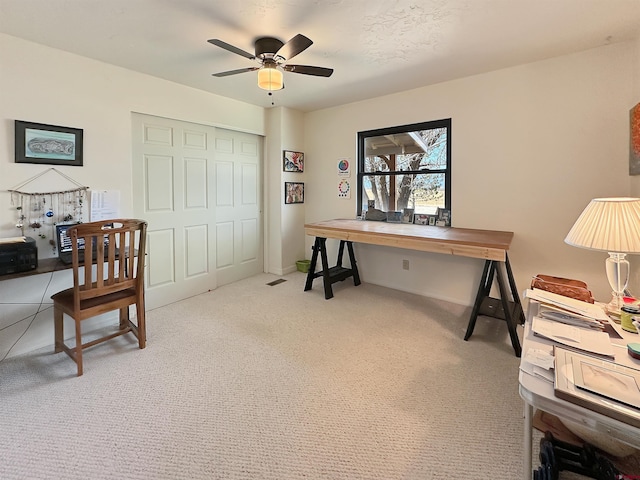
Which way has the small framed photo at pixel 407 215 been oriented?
toward the camera

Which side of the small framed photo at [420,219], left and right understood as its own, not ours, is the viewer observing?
front

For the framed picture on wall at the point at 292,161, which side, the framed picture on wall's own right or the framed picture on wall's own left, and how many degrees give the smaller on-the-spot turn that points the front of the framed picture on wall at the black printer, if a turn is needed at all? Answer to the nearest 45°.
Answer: approximately 90° to the framed picture on wall's own right

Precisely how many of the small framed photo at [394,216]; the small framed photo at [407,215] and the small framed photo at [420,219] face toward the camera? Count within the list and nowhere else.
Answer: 3

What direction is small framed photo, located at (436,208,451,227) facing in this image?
toward the camera

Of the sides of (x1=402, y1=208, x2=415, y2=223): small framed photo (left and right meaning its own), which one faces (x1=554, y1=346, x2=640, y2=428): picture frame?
front

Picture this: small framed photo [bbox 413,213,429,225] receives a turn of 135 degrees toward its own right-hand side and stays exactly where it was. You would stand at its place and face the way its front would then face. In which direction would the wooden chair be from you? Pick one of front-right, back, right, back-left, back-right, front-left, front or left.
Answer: left

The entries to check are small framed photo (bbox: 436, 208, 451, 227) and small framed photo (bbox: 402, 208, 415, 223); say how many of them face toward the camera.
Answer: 2

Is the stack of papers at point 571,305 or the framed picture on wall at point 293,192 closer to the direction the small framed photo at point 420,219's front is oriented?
the stack of papers

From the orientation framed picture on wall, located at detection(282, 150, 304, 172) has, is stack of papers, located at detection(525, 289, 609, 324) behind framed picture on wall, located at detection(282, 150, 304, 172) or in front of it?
in front

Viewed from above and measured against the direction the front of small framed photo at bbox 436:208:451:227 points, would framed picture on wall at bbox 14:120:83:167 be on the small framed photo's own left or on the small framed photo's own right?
on the small framed photo's own right
